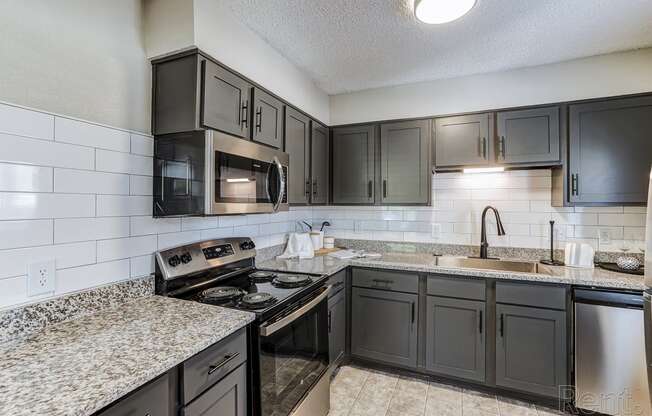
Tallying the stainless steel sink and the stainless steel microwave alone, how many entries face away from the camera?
0

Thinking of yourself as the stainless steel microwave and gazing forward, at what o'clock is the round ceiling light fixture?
The round ceiling light fixture is roughly at 11 o'clock from the stainless steel microwave.

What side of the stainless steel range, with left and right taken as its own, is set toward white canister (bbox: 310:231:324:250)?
left

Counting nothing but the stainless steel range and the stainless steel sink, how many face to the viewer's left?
0

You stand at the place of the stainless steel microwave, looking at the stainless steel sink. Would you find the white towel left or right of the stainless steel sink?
left

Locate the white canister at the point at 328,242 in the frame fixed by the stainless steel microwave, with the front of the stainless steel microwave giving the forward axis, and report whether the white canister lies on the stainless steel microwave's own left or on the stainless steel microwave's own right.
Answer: on the stainless steel microwave's own left

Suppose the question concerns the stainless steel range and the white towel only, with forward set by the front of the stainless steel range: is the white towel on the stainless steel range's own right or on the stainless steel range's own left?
on the stainless steel range's own left

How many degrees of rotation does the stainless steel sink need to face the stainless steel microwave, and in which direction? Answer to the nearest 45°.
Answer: approximately 45° to its right

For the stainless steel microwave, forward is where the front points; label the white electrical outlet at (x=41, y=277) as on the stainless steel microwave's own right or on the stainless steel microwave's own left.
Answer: on the stainless steel microwave's own right

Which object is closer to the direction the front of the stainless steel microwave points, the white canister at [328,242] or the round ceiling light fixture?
the round ceiling light fixture

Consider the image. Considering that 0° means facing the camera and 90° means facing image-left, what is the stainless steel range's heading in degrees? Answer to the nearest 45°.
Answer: approximately 315°

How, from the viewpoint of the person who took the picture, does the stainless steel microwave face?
facing the viewer and to the right of the viewer

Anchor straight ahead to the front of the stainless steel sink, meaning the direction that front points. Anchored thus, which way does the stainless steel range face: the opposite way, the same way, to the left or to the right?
to the left

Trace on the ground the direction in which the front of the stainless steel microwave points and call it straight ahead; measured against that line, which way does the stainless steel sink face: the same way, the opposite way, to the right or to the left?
to the right
